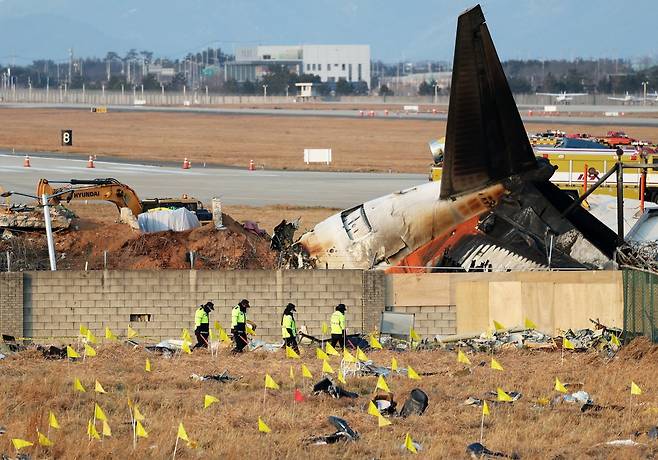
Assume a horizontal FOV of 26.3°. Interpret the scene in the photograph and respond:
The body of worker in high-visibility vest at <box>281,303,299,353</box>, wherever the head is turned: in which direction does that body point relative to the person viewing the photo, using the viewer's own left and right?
facing to the right of the viewer

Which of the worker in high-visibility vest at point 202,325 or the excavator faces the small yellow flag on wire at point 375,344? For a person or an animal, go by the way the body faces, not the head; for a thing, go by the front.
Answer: the worker in high-visibility vest

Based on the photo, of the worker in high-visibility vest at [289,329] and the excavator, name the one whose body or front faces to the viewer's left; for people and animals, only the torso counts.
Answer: the excavator

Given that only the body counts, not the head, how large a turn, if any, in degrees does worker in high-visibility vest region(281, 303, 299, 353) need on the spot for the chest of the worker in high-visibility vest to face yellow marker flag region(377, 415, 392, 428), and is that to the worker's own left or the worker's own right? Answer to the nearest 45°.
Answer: approximately 90° to the worker's own right

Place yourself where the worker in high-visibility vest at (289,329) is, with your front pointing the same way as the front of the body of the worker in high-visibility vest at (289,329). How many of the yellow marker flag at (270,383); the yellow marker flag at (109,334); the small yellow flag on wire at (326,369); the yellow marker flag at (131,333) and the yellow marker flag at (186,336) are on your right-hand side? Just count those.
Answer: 2

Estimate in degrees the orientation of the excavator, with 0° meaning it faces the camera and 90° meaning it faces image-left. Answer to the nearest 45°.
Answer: approximately 90°

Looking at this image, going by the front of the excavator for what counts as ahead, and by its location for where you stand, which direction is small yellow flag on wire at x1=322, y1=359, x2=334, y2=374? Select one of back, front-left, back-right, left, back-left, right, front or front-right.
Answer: left

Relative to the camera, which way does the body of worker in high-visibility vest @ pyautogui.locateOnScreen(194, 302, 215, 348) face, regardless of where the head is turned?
to the viewer's right

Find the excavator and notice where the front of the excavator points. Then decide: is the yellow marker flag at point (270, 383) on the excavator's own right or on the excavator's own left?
on the excavator's own left

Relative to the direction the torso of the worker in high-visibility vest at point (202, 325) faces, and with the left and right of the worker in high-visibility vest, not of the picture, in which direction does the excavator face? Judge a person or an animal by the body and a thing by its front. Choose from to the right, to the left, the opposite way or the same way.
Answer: the opposite way

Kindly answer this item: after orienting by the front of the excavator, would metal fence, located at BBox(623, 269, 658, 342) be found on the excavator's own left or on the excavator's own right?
on the excavator's own left

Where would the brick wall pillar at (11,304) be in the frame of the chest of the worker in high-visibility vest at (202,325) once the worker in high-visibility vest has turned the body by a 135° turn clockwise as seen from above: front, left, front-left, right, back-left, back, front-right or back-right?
right

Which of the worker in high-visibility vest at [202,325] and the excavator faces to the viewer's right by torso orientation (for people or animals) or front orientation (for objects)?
the worker in high-visibility vest

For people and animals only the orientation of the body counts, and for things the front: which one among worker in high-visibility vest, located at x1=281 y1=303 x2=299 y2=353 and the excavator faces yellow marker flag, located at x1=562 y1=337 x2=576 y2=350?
the worker in high-visibility vest

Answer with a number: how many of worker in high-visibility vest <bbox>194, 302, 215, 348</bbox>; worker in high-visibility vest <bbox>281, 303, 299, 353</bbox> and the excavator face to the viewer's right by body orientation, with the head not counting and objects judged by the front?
2

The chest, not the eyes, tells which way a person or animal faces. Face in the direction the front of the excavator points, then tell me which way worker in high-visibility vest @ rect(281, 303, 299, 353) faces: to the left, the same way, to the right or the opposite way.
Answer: the opposite way

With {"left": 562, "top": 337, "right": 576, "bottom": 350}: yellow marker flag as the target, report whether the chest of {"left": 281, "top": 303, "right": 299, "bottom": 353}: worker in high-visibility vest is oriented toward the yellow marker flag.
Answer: yes
